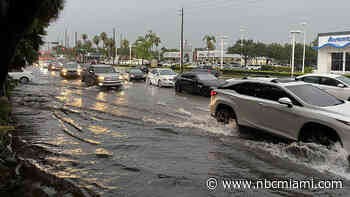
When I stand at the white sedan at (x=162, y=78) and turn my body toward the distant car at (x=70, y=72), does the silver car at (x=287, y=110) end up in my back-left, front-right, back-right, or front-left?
back-left

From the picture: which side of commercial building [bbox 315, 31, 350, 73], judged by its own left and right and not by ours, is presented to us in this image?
front

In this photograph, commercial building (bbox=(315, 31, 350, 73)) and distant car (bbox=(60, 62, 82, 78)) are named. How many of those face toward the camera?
2

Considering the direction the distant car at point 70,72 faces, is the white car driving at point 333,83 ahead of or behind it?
ahead

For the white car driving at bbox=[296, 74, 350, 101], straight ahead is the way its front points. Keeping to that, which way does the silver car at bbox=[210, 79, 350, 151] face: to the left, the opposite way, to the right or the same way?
the same way

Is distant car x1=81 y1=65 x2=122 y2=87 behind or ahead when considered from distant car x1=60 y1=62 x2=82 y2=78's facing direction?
ahead

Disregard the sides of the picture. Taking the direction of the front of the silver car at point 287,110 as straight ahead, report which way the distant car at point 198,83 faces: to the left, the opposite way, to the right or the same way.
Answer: the same way

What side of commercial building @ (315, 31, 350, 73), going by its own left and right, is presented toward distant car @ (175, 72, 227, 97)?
front

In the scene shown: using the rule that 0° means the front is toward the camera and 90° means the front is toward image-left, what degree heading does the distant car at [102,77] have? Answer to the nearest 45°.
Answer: approximately 315°

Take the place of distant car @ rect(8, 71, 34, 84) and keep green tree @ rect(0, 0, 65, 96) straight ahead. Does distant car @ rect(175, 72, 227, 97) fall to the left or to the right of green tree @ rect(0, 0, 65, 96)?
left

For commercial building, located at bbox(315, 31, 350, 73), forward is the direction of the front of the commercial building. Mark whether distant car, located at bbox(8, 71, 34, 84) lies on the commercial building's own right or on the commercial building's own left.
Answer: on the commercial building's own right

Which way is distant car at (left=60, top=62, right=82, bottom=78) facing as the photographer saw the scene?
facing the viewer
